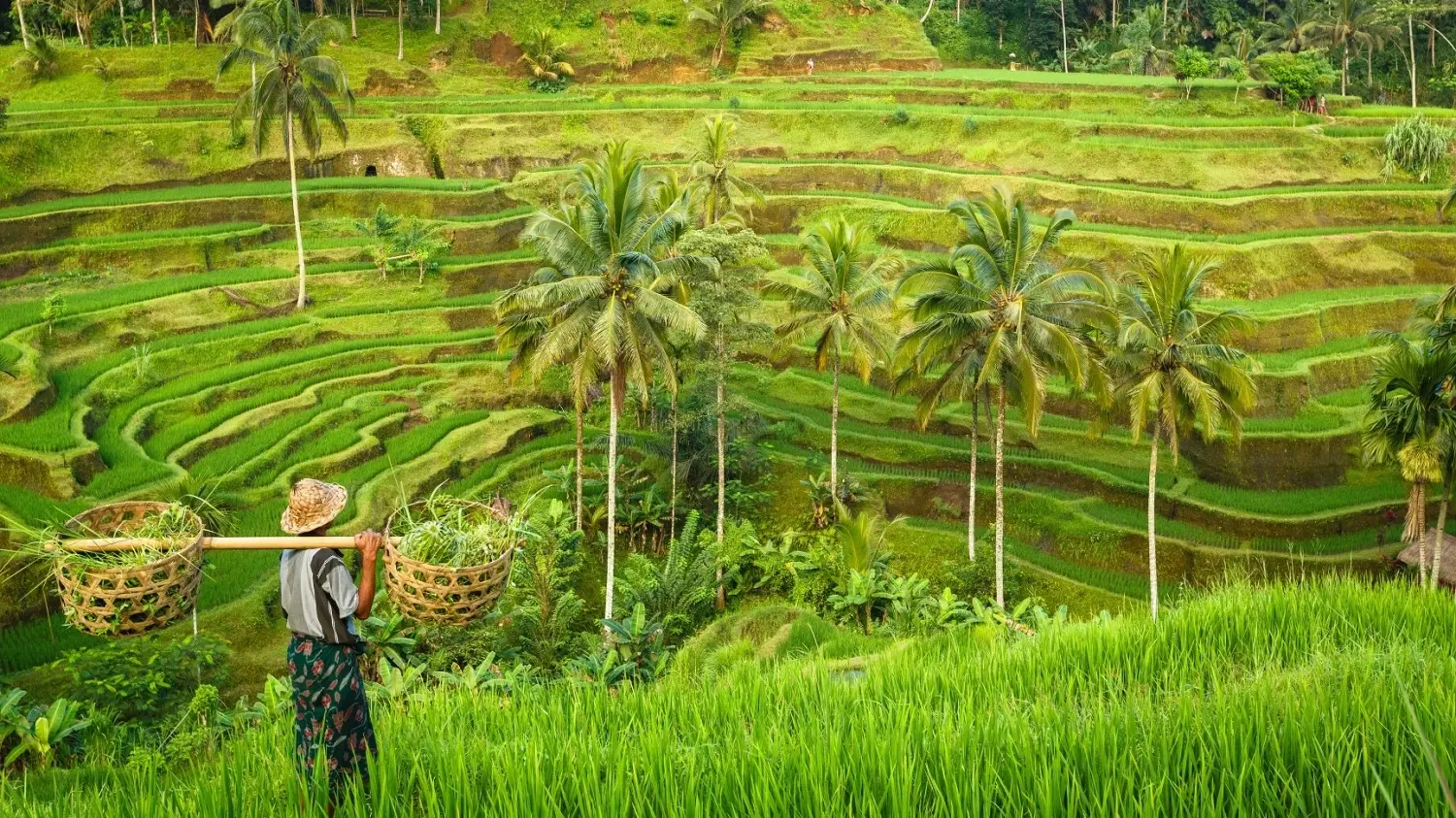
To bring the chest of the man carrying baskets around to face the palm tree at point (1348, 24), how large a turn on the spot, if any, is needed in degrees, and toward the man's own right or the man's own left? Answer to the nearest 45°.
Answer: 0° — they already face it

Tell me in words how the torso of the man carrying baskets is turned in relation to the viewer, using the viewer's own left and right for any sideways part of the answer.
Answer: facing away from the viewer and to the right of the viewer

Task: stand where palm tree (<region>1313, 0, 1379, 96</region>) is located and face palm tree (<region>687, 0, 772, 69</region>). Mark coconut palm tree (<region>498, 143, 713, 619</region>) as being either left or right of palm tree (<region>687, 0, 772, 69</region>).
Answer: left

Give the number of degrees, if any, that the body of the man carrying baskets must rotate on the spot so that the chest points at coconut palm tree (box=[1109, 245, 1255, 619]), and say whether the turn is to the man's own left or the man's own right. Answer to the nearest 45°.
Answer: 0° — they already face it
